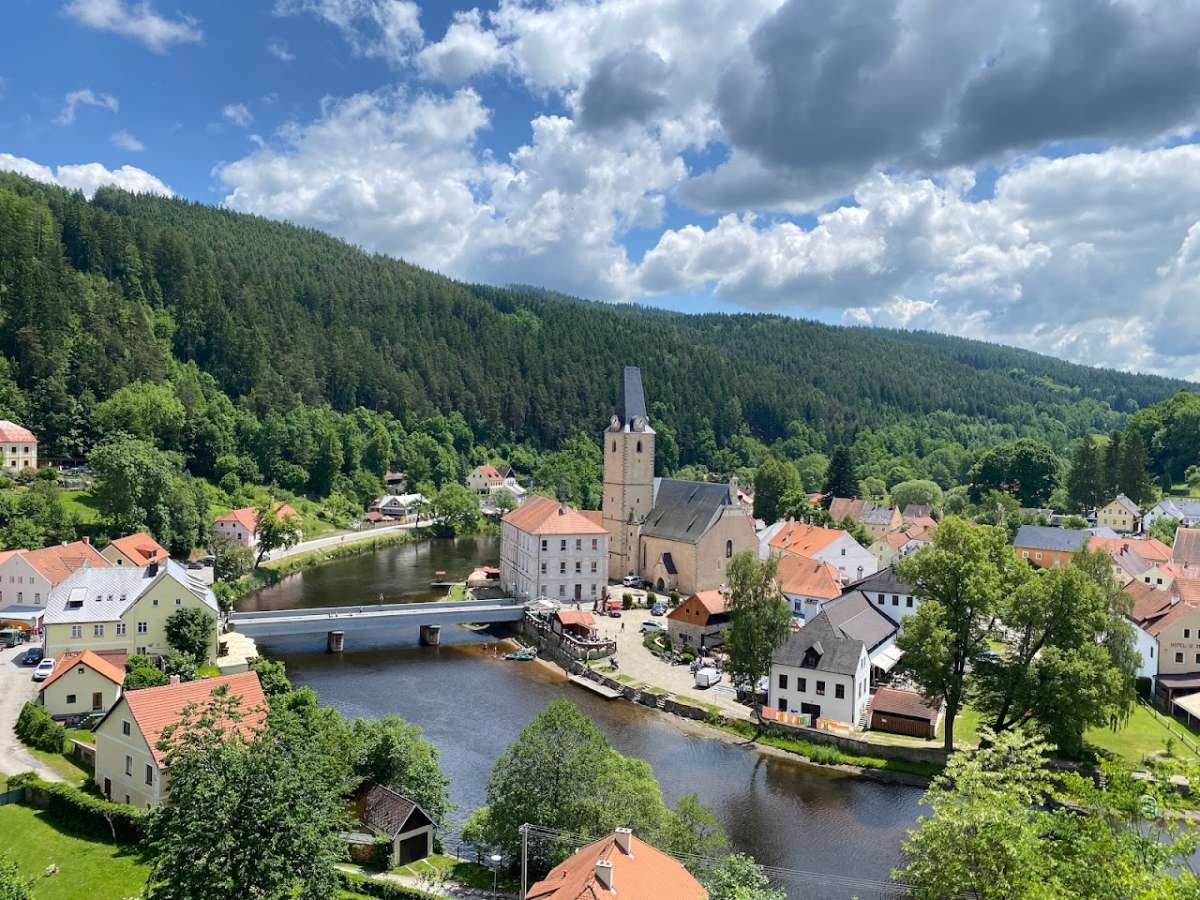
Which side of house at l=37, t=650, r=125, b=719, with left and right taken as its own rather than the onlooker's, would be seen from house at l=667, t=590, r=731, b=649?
left

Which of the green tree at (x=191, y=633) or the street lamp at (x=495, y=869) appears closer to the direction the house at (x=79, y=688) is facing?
the street lamp

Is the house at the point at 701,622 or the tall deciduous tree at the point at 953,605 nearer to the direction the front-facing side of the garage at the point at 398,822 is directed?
the tall deciduous tree

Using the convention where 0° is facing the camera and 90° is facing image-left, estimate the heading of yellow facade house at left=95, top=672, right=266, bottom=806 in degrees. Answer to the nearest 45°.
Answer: approximately 45°

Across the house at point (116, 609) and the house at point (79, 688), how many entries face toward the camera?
2

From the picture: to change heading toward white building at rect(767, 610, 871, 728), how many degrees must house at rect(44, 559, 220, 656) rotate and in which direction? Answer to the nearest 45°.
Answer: approximately 45° to its left

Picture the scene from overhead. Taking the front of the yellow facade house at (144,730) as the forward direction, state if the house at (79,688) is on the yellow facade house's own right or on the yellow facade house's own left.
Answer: on the yellow facade house's own right

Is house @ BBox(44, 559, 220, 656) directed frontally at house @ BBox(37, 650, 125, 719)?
yes

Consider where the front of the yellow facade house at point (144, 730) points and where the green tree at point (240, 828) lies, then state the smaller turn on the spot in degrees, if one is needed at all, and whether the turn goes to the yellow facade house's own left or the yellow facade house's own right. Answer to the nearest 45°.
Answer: approximately 45° to the yellow facade house's own left

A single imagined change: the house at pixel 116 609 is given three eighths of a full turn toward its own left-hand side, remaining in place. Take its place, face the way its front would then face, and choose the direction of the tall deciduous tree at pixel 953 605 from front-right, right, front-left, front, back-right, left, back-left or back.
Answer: right

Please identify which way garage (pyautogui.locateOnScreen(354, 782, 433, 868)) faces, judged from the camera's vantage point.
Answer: facing the viewer and to the right of the viewer

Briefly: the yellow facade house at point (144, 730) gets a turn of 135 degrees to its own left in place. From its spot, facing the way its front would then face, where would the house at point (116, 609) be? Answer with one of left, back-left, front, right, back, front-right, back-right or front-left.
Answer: left

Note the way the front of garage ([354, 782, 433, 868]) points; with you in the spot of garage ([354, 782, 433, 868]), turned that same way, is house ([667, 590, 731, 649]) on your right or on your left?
on your left

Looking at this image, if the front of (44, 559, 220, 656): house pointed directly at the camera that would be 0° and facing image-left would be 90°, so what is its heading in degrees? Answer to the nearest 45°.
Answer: approximately 0°

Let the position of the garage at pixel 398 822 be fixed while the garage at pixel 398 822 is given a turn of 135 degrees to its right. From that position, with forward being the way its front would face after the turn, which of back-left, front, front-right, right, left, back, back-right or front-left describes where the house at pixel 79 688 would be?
front-right

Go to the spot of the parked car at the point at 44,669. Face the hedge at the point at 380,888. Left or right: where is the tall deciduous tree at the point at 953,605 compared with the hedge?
left
